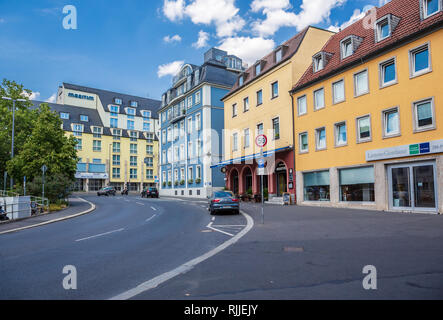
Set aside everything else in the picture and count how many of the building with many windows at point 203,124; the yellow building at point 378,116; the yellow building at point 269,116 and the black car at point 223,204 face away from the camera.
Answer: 1

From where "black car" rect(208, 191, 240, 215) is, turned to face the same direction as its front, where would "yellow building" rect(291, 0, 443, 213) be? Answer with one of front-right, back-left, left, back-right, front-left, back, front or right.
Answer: right

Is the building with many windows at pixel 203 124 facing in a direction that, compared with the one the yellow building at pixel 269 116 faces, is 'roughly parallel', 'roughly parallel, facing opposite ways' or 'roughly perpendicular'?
roughly parallel

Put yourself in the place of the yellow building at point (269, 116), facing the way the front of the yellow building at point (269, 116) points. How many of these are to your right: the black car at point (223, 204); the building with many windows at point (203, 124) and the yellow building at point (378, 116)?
1

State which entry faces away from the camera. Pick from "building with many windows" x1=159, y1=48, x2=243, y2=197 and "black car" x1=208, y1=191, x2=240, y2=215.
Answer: the black car

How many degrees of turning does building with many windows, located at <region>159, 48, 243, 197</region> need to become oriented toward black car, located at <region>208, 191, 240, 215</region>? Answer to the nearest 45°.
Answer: approximately 45° to its left

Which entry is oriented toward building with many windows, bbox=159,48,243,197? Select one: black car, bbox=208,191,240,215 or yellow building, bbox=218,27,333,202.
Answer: the black car

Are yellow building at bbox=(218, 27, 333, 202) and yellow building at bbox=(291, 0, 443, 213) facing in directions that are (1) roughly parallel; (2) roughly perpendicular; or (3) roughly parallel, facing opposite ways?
roughly parallel

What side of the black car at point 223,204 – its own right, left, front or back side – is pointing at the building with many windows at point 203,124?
front

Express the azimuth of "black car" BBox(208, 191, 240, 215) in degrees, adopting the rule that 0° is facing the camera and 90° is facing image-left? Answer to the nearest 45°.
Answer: approximately 180°

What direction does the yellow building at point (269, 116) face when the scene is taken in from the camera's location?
facing the viewer and to the left of the viewer

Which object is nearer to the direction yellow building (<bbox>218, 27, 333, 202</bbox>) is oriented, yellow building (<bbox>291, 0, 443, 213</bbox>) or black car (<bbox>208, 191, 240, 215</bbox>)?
the black car

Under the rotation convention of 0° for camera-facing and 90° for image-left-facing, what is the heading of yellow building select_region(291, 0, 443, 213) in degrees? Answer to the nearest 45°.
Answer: approximately 45°

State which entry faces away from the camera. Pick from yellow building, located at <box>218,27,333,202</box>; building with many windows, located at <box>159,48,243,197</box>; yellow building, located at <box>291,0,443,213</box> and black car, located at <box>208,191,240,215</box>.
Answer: the black car
